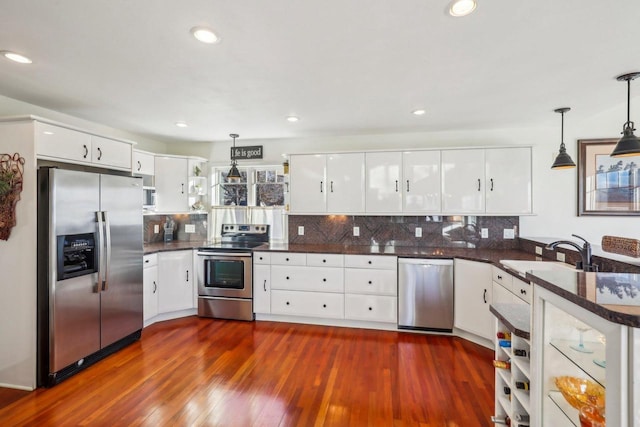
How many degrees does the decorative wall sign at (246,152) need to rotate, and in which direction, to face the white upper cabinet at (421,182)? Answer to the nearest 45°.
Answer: approximately 45° to its left

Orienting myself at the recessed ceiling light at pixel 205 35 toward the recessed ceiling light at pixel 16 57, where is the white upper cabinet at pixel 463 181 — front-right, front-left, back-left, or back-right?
back-right

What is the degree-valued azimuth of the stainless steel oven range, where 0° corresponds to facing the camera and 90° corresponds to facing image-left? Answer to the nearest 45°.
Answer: approximately 0°

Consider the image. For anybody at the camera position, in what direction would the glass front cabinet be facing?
facing the viewer and to the left of the viewer

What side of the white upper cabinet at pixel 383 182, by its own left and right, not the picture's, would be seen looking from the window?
right

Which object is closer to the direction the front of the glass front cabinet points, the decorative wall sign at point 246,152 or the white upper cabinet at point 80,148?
the white upper cabinet

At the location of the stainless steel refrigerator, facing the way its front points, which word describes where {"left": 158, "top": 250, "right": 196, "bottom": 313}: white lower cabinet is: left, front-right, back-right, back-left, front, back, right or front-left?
left

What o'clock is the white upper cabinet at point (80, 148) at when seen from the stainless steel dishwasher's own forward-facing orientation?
The white upper cabinet is roughly at 2 o'clock from the stainless steel dishwasher.

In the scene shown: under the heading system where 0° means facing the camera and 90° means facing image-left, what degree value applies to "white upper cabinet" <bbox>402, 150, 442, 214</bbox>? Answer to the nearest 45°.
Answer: approximately 0°

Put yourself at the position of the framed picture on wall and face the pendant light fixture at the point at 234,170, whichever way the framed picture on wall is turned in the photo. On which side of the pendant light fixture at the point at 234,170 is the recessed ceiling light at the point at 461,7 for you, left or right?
left

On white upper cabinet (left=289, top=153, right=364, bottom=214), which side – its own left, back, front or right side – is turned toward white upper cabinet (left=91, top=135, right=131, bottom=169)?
right

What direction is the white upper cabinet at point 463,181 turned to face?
toward the camera
